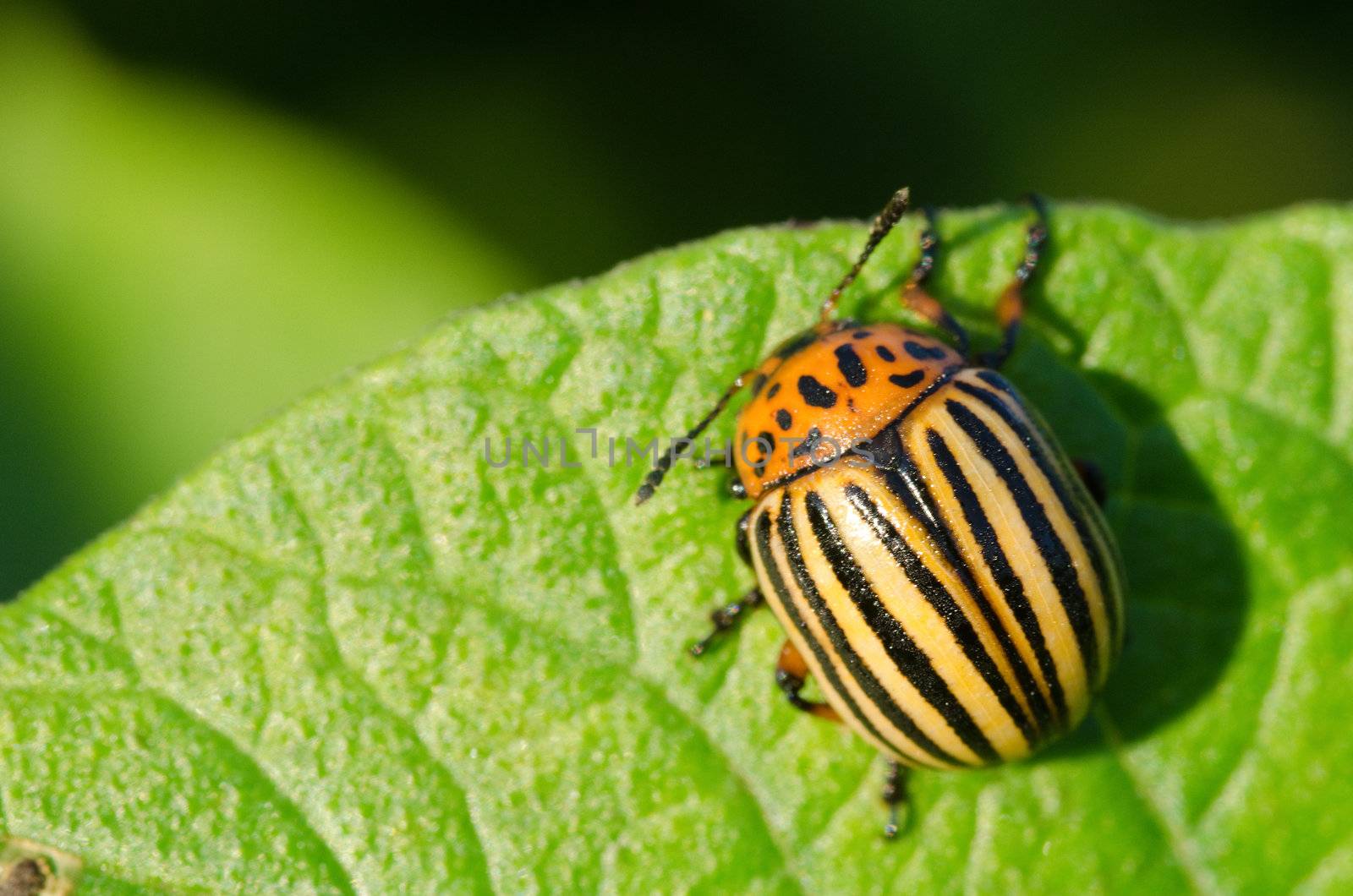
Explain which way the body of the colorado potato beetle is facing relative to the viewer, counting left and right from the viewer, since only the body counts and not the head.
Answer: facing away from the viewer and to the left of the viewer
